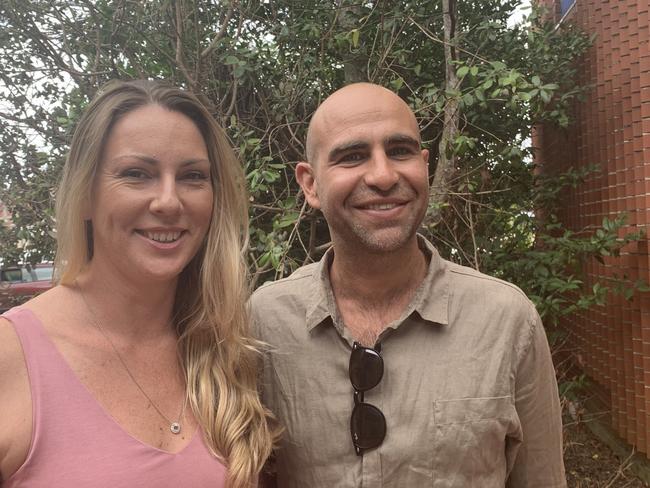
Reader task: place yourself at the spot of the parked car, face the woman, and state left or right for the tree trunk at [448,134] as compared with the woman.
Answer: left

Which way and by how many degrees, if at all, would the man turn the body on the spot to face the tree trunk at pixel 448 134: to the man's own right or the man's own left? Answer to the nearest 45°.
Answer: approximately 180°

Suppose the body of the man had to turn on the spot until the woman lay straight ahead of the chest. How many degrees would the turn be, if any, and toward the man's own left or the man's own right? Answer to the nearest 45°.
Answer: approximately 90° to the man's own right

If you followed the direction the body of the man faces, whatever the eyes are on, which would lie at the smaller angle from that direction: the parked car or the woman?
the woman

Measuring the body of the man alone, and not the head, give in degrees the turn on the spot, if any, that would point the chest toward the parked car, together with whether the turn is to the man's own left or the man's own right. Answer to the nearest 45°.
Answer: approximately 135° to the man's own right

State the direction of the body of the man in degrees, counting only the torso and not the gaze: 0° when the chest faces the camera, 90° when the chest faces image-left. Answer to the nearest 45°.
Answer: approximately 0°

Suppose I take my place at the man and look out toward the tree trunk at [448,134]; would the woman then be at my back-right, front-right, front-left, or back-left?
back-left

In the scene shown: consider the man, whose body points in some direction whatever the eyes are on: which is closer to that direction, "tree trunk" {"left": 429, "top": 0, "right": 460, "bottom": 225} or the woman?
the woman
